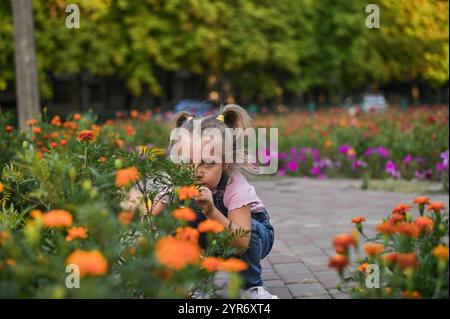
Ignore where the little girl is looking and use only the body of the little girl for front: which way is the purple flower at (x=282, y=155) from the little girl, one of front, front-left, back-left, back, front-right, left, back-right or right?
back-right

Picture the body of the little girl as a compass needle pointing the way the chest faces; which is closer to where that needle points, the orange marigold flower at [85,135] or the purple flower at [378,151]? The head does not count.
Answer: the orange marigold flower

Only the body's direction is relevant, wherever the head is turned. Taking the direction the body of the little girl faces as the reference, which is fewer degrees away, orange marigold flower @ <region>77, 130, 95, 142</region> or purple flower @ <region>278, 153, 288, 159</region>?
the orange marigold flower

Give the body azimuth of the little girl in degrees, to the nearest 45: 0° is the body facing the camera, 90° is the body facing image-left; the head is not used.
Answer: approximately 45°

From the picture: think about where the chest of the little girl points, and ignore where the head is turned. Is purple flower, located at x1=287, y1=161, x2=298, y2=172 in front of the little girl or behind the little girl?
behind

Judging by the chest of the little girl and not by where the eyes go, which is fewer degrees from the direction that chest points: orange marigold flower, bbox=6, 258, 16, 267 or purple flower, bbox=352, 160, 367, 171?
the orange marigold flower

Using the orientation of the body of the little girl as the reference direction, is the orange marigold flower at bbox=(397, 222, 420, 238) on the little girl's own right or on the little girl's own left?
on the little girl's own left

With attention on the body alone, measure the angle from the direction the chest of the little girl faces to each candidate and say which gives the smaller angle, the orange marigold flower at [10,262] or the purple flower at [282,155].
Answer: the orange marigold flower

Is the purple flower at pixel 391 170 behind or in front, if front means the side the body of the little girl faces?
behind

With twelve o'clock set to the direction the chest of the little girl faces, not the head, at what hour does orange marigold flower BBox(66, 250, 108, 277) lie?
The orange marigold flower is roughly at 11 o'clock from the little girl.
